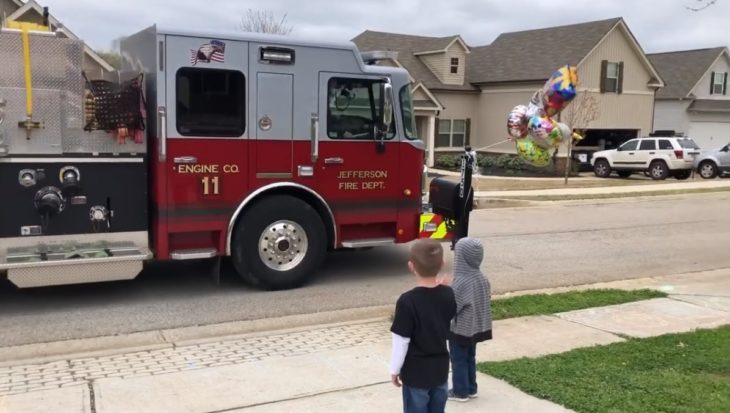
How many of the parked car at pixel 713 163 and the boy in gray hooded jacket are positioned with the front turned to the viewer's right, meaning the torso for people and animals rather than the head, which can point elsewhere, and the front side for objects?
0

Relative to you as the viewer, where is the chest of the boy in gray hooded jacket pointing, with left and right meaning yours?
facing away from the viewer and to the left of the viewer

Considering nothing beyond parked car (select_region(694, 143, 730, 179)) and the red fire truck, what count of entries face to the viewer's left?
1

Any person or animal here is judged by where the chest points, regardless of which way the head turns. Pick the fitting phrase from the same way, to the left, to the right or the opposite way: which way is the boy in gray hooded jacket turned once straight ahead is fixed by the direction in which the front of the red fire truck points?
to the left

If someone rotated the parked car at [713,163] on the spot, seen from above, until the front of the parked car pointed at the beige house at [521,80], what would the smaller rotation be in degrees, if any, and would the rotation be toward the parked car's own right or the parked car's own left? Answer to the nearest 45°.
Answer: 0° — it already faces it

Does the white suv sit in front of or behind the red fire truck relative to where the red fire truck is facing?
in front

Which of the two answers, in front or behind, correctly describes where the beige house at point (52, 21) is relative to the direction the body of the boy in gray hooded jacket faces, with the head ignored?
in front

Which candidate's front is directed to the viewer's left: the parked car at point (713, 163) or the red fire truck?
the parked car

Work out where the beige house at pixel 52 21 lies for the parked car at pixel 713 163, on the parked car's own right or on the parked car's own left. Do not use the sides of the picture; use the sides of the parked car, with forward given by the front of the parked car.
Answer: on the parked car's own left

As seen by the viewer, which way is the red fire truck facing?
to the viewer's right

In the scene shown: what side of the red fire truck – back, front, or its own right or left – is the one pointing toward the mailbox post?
front

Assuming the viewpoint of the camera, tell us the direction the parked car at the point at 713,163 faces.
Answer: facing to the left of the viewer

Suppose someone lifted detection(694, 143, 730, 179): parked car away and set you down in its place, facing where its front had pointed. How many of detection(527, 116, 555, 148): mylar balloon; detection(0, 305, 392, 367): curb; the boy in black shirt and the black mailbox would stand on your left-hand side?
4
